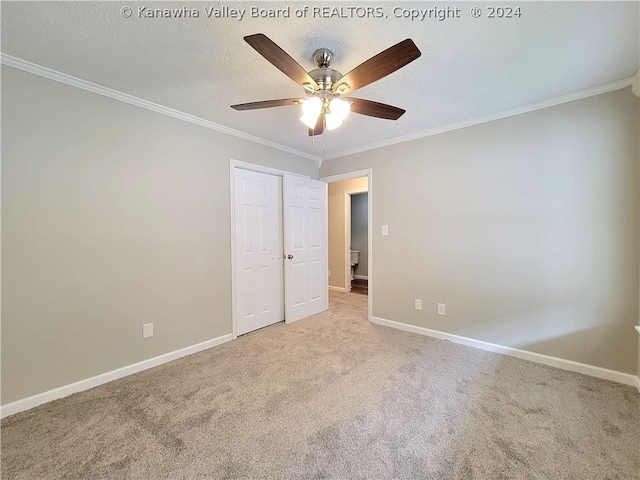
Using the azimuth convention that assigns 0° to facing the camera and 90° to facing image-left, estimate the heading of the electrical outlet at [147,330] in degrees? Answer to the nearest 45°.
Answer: approximately 315°

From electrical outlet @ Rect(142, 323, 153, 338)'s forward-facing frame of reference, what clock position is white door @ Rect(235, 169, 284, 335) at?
The white door is roughly at 10 o'clock from the electrical outlet.

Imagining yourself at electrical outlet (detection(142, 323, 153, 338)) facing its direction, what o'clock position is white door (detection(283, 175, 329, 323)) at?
The white door is roughly at 10 o'clock from the electrical outlet.
